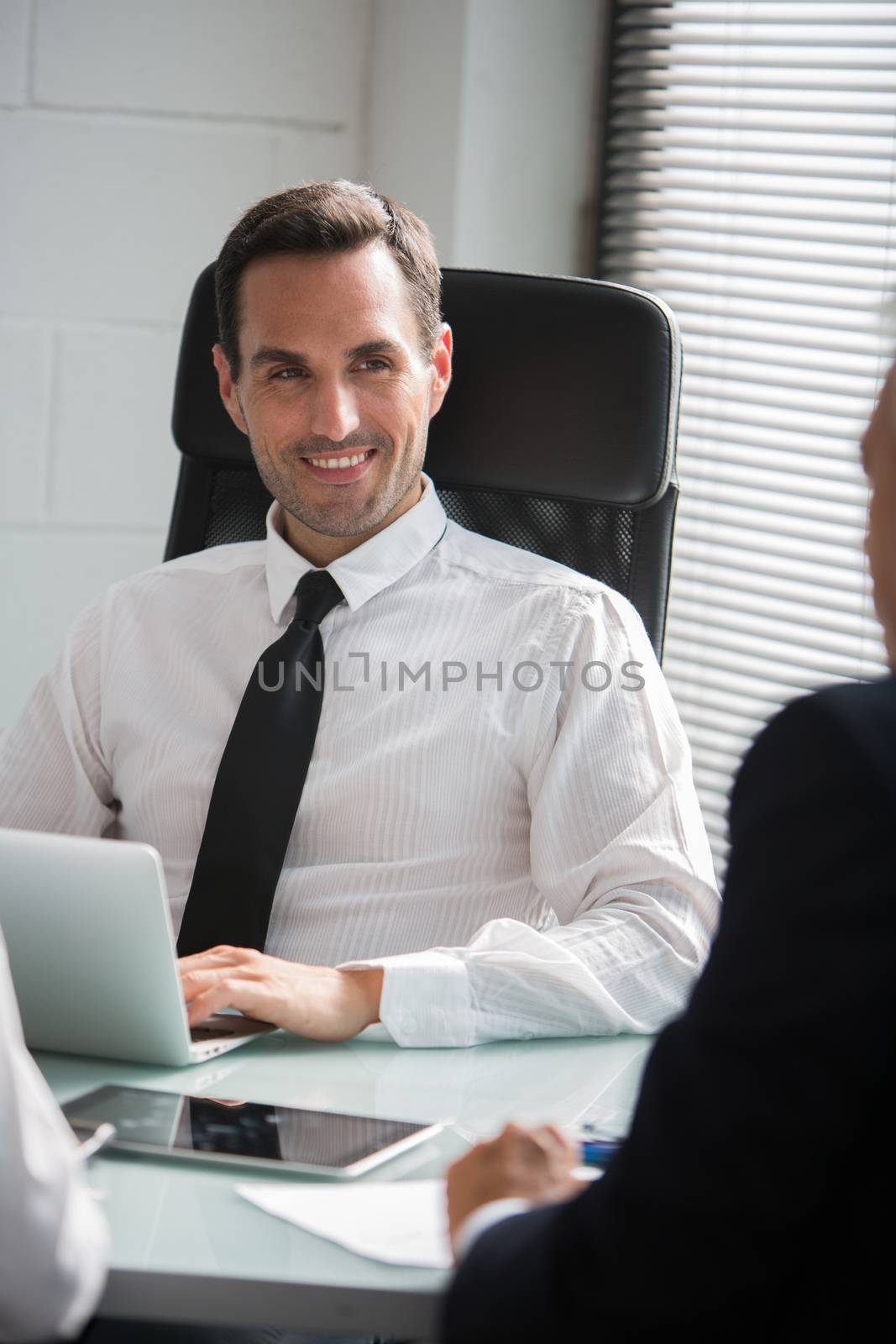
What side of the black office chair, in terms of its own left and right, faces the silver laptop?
front

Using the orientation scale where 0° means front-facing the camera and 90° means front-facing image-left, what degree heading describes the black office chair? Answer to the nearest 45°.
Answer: approximately 45°

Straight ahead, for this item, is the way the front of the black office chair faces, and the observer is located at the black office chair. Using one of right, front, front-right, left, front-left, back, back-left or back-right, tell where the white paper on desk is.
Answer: front-left

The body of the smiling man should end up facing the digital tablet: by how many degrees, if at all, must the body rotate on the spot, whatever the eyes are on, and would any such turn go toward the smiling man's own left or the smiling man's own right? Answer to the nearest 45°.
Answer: approximately 45° to the smiling man's own left

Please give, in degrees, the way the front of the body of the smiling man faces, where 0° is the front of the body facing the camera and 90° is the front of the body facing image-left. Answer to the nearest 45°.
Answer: approximately 45°

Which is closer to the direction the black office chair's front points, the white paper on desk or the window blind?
the white paper on desk

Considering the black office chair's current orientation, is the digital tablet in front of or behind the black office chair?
in front
